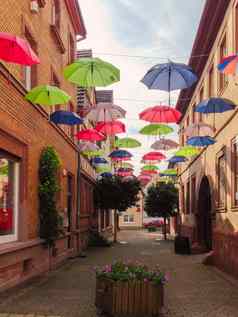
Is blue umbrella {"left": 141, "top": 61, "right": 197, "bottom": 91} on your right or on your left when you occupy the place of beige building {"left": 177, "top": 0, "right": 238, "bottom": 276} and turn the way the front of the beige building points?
on your left

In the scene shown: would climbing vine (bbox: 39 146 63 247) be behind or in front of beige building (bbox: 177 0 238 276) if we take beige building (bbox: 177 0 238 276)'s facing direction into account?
in front

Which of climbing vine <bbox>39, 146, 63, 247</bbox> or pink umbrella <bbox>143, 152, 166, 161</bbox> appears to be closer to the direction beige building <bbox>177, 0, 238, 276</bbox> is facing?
the climbing vine

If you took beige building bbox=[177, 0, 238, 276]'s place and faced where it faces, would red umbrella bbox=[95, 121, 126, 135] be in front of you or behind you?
in front

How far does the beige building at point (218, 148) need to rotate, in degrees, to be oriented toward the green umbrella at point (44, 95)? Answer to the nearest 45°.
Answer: approximately 45° to its left

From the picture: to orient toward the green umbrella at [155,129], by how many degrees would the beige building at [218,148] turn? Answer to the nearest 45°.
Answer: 0° — it already faces it

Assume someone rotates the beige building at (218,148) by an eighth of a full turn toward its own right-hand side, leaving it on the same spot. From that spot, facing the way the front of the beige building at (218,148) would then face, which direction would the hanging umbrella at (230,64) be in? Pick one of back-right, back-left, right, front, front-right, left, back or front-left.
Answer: back-left

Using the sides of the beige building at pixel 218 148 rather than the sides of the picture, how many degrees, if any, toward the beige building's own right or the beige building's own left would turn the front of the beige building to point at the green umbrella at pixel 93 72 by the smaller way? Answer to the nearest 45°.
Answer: approximately 45° to the beige building's own left

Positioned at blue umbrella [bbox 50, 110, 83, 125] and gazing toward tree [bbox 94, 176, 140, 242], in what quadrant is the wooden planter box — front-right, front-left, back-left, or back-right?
back-right

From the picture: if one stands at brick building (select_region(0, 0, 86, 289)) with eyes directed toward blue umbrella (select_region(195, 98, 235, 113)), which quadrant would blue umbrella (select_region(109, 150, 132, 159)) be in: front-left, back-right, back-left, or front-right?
front-left

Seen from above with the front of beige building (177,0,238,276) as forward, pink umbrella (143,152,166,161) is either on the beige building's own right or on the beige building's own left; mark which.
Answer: on the beige building's own right

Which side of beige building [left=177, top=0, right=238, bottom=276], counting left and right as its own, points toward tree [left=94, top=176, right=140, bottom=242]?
front

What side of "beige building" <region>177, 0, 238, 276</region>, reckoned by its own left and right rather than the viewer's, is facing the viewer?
left

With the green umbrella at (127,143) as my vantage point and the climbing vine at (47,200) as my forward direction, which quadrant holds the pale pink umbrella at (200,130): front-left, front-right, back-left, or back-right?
front-left

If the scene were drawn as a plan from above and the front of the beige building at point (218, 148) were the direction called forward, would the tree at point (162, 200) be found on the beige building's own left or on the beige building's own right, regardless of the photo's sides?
on the beige building's own right
